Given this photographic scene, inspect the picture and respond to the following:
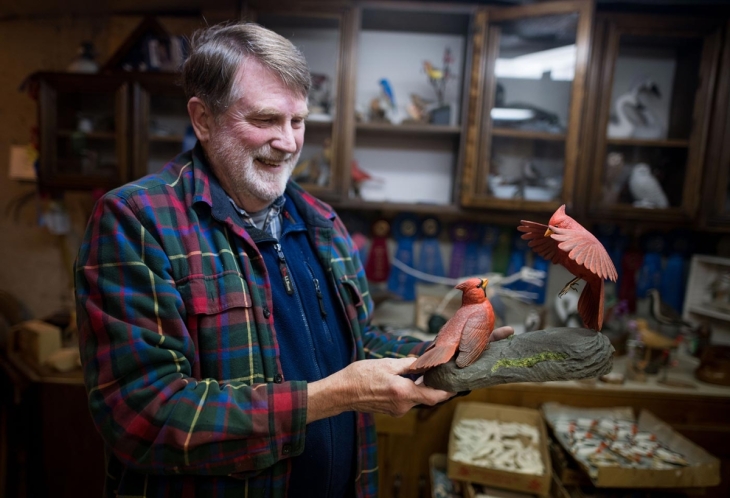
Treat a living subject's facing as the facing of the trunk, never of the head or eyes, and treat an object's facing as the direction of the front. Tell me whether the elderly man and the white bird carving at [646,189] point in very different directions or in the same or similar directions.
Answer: very different directions

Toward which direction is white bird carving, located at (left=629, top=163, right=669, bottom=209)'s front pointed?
to the viewer's left

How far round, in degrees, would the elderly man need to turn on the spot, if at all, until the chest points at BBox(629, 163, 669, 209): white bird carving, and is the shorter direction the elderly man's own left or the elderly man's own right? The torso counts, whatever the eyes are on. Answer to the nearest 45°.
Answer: approximately 90° to the elderly man's own left
